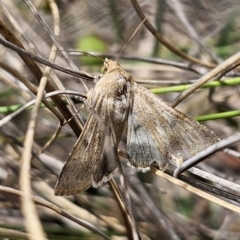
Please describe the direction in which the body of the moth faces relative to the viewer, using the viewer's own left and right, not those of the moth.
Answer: facing away from the viewer
